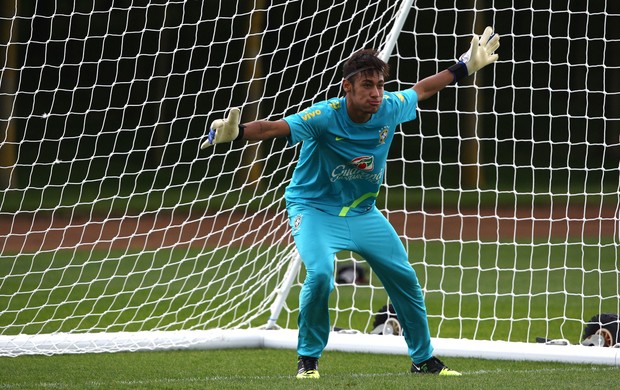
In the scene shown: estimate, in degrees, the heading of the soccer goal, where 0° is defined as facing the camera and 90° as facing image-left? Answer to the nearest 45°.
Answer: approximately 315°

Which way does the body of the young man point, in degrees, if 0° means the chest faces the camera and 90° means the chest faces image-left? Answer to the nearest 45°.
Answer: approximately 315°

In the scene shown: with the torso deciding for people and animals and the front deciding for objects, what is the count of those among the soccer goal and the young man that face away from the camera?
0
